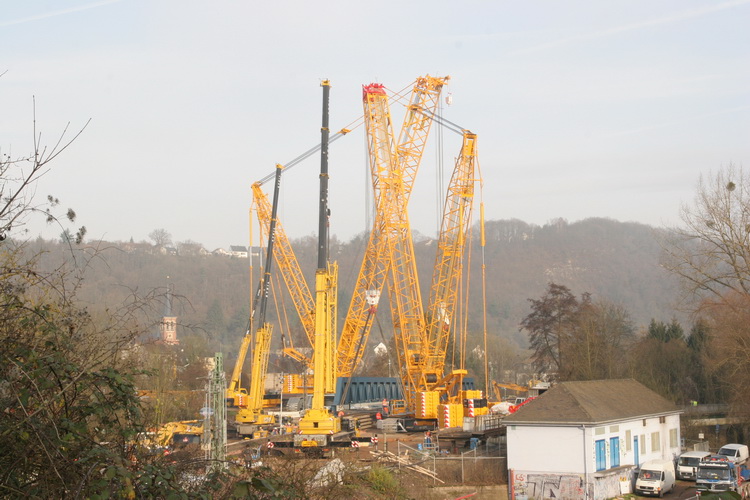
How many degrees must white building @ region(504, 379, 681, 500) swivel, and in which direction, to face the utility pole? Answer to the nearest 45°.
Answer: approximately 90° to its right

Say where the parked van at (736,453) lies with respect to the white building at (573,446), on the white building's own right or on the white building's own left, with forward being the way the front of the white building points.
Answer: on the white building's own left

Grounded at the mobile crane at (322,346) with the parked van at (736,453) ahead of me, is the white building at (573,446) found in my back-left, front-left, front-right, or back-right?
front-right

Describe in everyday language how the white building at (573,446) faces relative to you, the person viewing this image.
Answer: facing the viewer and to the right of the viewer

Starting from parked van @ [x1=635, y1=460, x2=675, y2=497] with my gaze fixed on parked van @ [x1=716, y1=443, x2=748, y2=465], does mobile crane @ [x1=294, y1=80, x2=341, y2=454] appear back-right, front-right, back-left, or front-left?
front-left

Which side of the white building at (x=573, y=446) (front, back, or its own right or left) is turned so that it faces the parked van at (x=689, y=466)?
left
